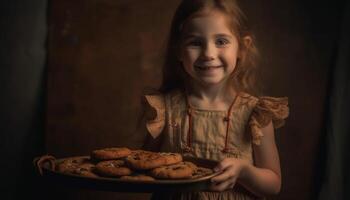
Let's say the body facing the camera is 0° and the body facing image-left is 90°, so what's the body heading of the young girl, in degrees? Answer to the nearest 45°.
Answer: approximately 0°
